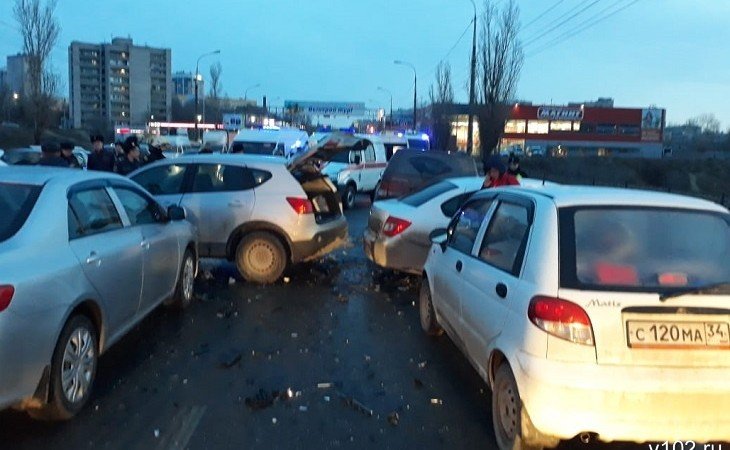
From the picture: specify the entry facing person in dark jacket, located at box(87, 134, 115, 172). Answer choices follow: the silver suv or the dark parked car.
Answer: the silver suv

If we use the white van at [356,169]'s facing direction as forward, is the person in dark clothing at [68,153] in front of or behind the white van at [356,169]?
in front

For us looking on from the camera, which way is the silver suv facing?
facing away from the viewer and to the left of the viewer

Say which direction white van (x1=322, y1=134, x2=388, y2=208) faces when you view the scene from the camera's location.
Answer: facing the viewer and to the left of the viewer

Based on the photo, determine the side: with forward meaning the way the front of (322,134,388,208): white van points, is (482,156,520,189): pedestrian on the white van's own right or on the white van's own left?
on the white van's own left

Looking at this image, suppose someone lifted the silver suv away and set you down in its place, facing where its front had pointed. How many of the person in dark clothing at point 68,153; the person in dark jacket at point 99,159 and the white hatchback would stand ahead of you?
2

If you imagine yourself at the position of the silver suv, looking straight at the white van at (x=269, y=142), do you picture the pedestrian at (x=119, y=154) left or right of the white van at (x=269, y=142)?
left

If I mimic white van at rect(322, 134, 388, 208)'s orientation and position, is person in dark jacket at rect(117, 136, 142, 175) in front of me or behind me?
in front

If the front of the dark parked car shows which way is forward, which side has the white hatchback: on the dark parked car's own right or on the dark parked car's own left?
on the dark parked car's own right

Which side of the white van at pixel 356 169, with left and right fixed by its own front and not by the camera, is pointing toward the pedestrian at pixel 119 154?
front

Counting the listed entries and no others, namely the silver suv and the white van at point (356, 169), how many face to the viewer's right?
0

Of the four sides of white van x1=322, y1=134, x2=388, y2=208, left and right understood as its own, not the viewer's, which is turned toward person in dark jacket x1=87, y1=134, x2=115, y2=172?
front

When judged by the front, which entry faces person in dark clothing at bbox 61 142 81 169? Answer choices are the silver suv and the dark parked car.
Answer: the silver suv

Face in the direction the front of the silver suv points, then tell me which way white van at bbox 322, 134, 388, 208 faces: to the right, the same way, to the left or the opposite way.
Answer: to the left

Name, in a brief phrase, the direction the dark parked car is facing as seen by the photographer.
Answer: facing away from the viewer and to the right of the viewer

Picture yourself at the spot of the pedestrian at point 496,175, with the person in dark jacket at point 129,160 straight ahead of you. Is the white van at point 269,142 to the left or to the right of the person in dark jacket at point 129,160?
right

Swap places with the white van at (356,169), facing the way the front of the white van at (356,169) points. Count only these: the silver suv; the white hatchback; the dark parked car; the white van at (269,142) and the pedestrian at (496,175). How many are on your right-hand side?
1
